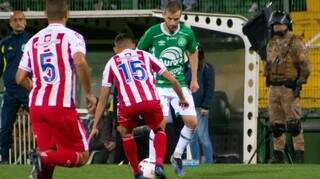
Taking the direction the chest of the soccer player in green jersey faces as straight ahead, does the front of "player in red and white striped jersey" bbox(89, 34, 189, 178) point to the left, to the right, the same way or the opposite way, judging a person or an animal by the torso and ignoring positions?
the opposite way

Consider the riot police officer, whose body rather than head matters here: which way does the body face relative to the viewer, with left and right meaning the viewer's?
facing the viewer and to the left of the viewer

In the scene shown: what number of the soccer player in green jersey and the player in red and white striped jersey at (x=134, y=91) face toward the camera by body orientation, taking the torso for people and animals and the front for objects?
1

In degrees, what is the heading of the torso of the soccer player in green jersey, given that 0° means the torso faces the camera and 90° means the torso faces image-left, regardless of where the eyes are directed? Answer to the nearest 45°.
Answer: approximately 0°

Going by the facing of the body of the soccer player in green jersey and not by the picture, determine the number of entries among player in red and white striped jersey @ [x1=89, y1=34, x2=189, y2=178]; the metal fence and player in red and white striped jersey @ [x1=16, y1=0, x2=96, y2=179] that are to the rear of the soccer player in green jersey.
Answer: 1

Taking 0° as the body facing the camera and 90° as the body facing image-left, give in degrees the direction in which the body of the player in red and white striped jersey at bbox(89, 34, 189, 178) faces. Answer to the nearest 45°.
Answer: approximately 180°

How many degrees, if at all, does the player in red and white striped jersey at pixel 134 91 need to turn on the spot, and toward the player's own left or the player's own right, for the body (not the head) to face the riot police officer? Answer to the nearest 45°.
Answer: approximately 45° to the player's own right
